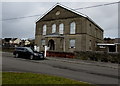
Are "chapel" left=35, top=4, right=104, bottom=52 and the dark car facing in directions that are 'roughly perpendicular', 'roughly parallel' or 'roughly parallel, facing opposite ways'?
roughly perpendicular

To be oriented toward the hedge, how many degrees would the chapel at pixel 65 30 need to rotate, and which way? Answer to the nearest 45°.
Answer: approximately 45° to its left

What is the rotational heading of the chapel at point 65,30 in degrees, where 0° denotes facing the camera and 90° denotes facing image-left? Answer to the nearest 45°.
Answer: approximately 45°

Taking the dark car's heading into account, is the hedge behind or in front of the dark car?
in front

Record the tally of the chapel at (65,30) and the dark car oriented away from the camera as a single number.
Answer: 0

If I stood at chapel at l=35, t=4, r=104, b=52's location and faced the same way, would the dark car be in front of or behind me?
in front
